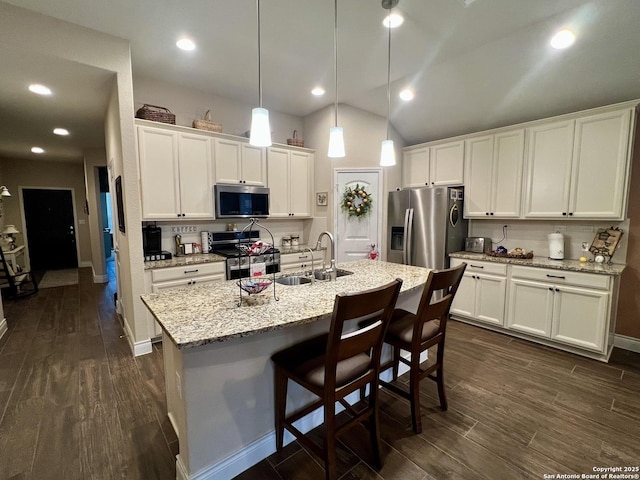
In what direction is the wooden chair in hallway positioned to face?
to the viewer's right

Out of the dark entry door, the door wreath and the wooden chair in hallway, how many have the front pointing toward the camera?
2

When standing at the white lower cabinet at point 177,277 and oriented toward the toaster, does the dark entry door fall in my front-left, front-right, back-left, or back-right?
back-left

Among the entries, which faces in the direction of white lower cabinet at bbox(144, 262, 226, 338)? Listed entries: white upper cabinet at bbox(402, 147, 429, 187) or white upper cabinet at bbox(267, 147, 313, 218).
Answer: white upper cabinet at bbox(402, 147, 429, 187)

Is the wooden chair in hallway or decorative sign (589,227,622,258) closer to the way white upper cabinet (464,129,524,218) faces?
the wooden chair in hallway

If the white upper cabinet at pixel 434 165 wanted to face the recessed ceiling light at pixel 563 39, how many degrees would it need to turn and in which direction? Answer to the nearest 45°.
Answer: approximately 90° to its left

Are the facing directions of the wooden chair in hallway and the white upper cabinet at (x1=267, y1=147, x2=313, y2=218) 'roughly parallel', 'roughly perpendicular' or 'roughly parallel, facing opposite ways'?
roughly perpendicular

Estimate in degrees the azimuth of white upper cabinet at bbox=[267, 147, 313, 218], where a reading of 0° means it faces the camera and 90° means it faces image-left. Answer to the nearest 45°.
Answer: approximately 315°

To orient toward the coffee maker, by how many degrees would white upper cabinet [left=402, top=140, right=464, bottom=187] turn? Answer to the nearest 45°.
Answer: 0° — it already faces it

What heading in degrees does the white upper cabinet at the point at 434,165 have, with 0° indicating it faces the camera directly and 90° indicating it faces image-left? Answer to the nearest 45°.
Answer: approximately 45°

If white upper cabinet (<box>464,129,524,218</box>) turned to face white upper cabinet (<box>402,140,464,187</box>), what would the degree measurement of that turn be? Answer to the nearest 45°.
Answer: approximately 45° to its right

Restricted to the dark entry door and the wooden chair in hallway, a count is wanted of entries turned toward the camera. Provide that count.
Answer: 1

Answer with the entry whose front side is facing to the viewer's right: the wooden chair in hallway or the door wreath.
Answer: the wooden chair in hallway
